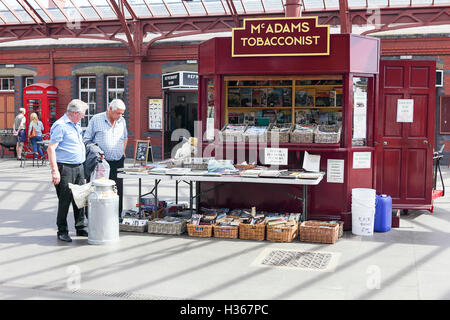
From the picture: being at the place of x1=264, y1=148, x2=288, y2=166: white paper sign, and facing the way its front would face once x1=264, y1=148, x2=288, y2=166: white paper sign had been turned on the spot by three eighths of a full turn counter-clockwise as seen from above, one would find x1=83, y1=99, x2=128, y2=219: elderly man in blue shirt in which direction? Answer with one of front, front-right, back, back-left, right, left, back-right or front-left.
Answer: back-left

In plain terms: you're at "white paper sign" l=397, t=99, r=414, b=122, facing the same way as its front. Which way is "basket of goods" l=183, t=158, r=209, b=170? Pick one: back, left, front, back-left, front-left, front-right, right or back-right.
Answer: front-right

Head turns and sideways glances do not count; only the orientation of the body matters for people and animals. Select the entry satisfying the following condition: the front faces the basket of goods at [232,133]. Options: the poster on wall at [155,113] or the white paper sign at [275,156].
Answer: the poster on wall

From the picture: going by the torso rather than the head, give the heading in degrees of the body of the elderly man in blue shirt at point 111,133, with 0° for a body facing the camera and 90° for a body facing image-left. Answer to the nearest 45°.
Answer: approximately 315°

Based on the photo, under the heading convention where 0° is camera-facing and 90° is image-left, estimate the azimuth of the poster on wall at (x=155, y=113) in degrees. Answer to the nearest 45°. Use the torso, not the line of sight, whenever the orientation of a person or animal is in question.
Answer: approximately 0°

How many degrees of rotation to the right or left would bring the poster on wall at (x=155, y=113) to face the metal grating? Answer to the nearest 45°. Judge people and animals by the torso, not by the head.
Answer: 0° — it already faces it

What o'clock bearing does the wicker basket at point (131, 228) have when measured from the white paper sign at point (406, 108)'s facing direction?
The wicker basket is roughly at 2 o'clock from the white paper sign.

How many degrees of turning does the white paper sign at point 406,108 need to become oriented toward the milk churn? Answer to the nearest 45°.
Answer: approximately 45° to its right

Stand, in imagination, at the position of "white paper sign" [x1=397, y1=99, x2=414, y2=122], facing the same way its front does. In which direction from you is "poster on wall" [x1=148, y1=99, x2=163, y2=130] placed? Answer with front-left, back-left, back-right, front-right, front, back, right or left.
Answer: back-right

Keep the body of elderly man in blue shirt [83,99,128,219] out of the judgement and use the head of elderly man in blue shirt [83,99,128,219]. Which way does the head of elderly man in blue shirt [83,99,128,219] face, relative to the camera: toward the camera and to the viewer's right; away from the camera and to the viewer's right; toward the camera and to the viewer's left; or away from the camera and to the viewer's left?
toward the camera and to the viewer's right

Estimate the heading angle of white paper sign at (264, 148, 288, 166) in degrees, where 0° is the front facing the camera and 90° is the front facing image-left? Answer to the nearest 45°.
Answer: approximately 0°

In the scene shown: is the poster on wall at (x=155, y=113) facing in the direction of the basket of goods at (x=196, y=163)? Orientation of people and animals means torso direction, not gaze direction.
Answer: yes
